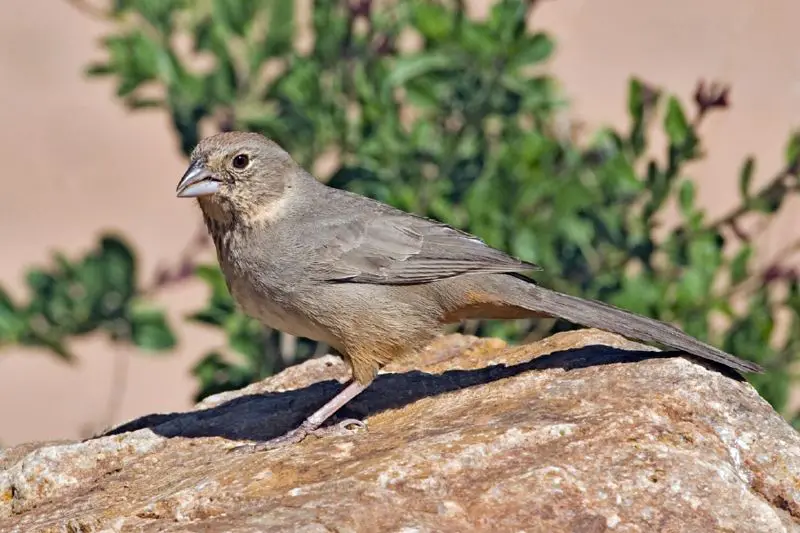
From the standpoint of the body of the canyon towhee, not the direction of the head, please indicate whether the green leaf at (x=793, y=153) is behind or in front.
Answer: behind

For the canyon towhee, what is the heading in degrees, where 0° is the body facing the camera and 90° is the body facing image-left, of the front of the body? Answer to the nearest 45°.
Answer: approximately 90°

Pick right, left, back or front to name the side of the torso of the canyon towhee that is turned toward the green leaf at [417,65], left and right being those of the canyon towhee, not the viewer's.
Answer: right

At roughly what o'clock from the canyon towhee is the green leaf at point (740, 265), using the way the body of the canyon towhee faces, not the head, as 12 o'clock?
The green leaf is roughly at 5 o'clock from the canyon towhee.
